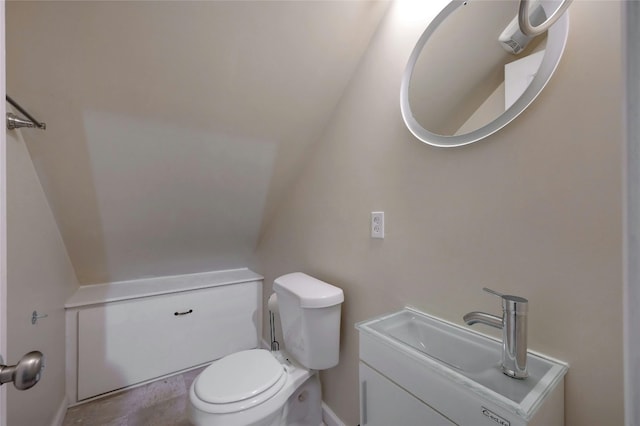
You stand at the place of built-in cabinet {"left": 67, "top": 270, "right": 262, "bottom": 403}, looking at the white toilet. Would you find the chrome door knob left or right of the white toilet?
right

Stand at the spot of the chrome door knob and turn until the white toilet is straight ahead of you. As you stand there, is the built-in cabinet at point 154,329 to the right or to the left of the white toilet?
left

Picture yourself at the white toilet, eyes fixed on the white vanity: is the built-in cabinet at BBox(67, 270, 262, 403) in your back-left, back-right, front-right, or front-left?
back-right

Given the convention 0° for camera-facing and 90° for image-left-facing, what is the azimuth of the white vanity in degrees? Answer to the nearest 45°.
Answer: approximately 45°

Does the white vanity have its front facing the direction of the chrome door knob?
yes

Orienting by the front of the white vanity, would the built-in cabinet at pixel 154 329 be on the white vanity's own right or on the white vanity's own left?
on the white vanity's own right

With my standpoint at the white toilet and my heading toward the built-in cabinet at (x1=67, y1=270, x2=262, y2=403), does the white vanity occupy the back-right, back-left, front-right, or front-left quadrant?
back-left

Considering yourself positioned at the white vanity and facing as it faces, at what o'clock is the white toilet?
The white toilet is roughly at 2 o'clock from the white vanity.
